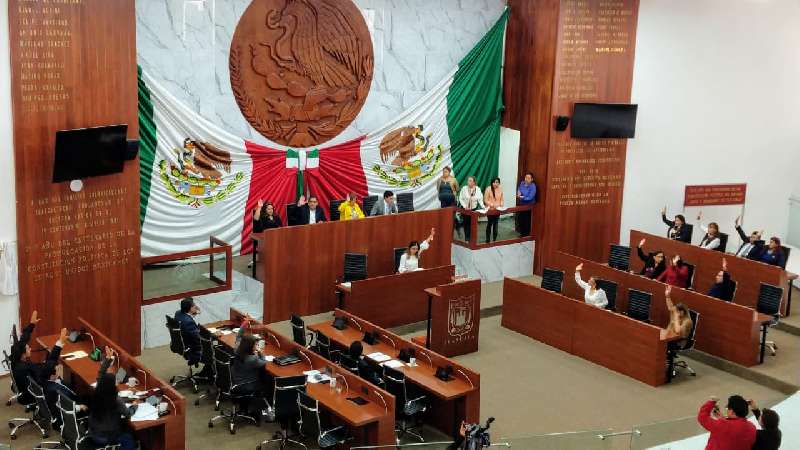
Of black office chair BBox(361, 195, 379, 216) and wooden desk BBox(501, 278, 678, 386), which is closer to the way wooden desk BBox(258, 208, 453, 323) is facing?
the wooden desk

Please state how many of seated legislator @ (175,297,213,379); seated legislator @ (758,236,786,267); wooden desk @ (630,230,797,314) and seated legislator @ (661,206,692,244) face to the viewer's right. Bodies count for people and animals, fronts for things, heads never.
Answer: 1

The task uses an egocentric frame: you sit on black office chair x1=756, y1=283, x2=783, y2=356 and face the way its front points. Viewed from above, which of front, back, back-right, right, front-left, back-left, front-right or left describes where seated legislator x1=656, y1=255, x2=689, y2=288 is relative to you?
front-right

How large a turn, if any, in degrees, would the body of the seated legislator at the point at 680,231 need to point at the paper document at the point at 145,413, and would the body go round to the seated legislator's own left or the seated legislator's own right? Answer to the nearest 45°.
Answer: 0° — they already face it

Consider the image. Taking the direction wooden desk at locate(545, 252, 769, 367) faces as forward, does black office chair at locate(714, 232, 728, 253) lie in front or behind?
behind

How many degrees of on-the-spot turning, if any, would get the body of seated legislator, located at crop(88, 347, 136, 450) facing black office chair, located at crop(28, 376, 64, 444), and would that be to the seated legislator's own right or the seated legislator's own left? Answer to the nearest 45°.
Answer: approximately 90° to the seated legislator's own left

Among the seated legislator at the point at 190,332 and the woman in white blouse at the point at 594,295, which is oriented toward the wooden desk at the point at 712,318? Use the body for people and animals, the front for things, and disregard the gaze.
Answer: the seated legislator

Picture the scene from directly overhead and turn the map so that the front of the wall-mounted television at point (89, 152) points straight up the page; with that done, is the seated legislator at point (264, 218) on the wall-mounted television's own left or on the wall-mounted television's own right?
on the wall-mounted television's own left

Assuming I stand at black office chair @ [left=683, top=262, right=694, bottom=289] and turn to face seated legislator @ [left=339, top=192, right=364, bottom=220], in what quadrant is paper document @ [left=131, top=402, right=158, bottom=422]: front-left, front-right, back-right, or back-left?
front-left

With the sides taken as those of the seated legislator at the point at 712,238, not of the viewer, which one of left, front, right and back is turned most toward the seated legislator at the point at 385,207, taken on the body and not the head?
front

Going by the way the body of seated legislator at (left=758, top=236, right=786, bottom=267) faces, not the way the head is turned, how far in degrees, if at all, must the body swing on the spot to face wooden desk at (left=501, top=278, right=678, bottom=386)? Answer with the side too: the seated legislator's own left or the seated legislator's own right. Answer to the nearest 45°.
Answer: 0° — they already face it

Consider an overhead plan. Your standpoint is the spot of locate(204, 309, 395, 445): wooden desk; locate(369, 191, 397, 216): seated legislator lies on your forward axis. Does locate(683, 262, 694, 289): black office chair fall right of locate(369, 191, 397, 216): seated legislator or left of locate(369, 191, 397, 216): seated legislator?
right

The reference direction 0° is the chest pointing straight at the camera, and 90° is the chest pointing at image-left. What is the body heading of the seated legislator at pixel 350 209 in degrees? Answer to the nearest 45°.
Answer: approximately 315°

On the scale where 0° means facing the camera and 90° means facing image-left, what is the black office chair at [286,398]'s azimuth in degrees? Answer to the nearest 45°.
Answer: approximately 180°

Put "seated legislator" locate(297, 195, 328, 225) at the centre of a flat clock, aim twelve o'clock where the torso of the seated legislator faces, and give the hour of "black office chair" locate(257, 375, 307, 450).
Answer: The black office chair is roughly at 12 o'clock from the seated legislator.

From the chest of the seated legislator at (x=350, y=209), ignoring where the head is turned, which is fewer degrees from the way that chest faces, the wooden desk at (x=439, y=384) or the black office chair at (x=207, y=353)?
the wooden desk
